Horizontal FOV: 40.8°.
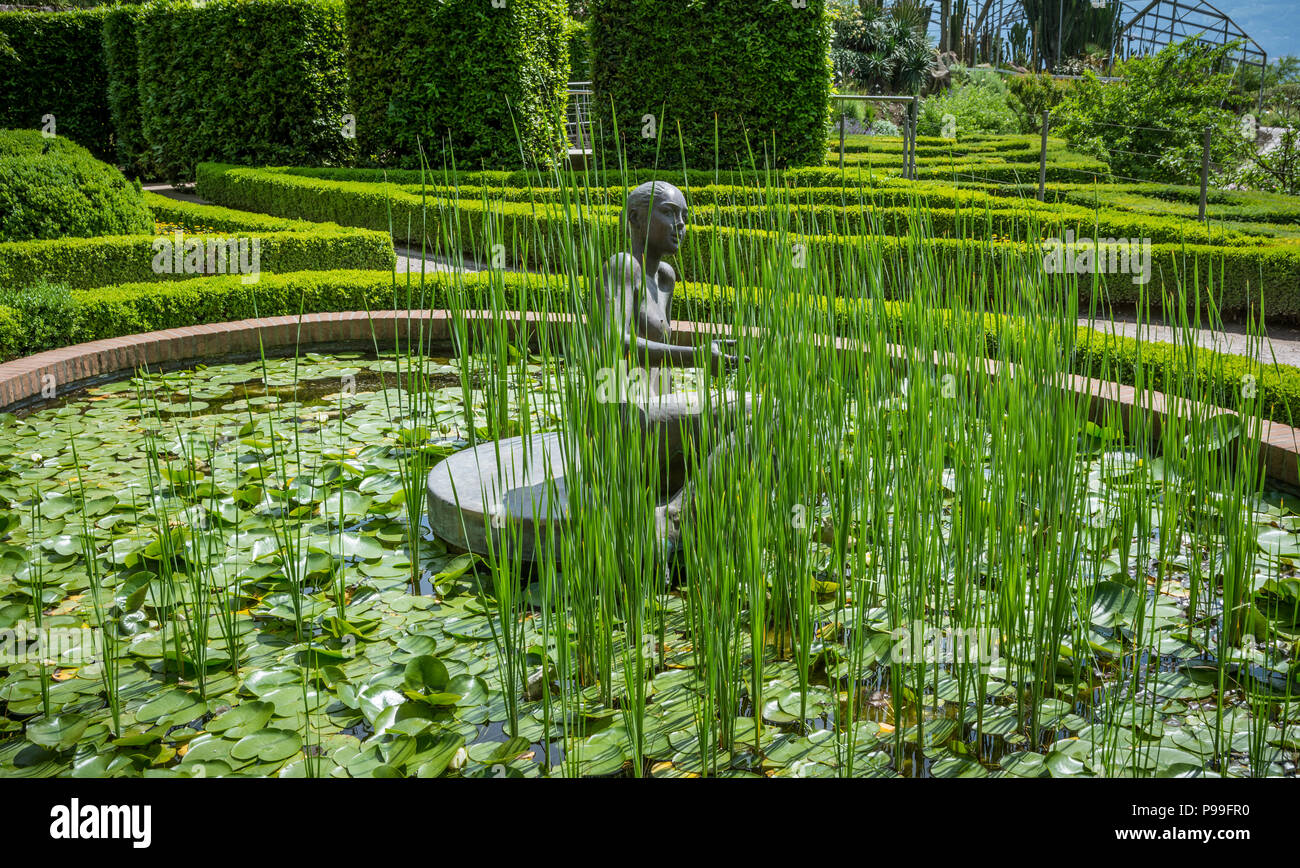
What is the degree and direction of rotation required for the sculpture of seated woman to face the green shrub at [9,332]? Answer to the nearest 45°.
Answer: approximately 180°

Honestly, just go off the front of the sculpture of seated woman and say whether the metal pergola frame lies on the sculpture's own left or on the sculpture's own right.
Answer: on the sculpture's own left

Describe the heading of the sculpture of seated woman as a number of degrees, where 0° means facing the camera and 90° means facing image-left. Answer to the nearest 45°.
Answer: approximately 315°

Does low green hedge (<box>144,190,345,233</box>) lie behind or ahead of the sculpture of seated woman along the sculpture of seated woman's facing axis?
behind

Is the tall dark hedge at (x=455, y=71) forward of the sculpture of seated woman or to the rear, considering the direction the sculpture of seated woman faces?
to the rear

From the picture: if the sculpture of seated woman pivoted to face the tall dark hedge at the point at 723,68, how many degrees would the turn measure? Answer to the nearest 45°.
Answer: approximately 135° to its left

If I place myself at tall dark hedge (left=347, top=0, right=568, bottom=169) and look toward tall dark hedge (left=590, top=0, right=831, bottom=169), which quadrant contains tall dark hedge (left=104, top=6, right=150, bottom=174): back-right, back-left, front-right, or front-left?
back-left

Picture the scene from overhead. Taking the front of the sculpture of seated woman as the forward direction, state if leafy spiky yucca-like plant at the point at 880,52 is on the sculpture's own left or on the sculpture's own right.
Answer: on the sculpture's own left

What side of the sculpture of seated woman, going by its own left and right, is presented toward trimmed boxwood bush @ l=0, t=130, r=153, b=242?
back
